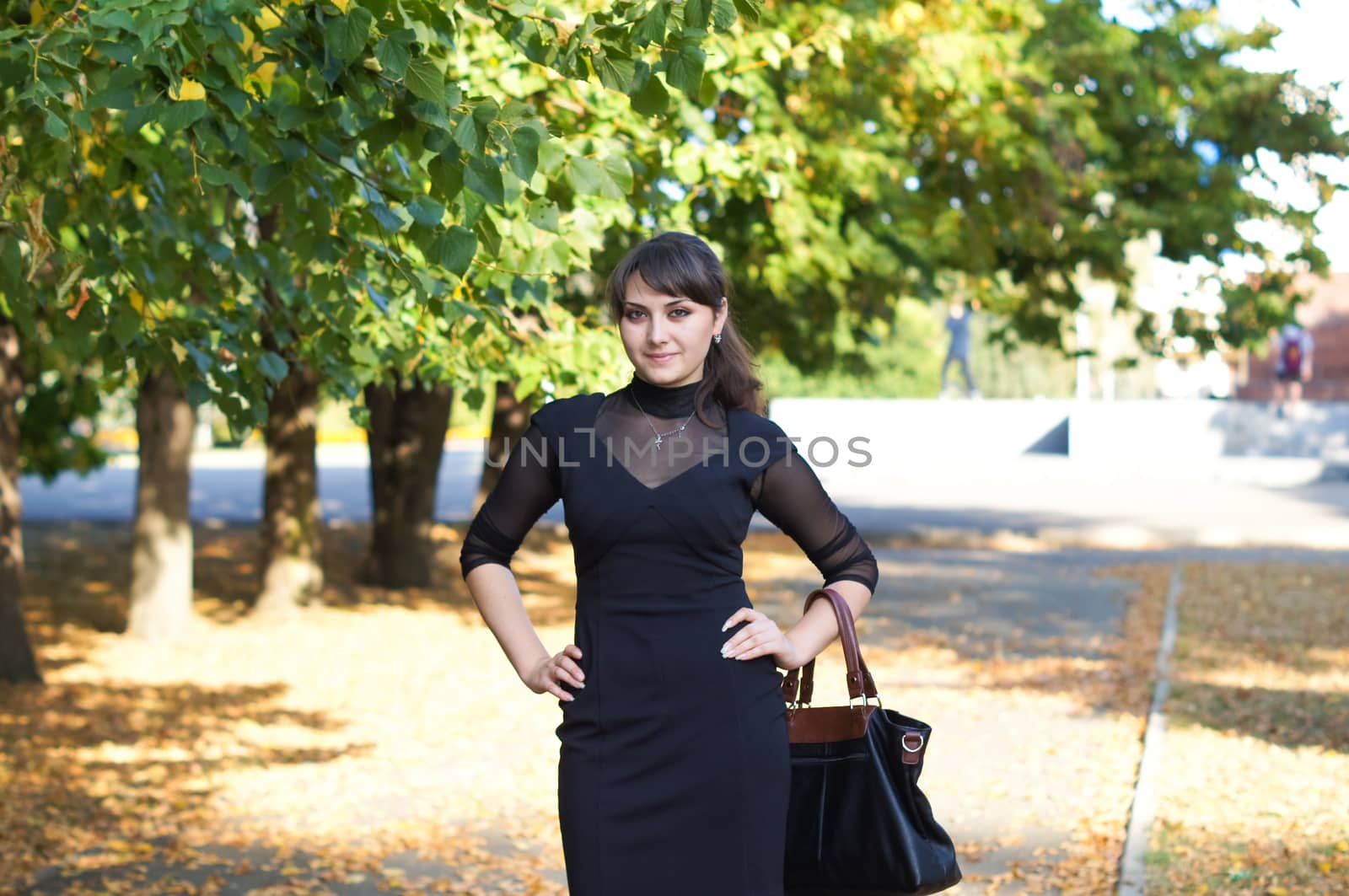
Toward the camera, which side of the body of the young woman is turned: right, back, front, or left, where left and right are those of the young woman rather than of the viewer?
front

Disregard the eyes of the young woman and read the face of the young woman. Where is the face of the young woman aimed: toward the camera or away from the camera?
toward the camera

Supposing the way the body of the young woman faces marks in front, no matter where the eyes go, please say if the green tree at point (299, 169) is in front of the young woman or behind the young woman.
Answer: behind

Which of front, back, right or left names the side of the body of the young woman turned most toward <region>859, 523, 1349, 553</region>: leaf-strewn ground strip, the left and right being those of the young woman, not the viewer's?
back

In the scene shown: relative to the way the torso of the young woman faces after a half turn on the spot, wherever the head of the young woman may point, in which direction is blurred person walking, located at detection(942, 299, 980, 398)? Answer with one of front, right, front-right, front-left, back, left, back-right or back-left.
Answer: front

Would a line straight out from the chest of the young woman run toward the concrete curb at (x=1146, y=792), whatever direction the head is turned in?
no
